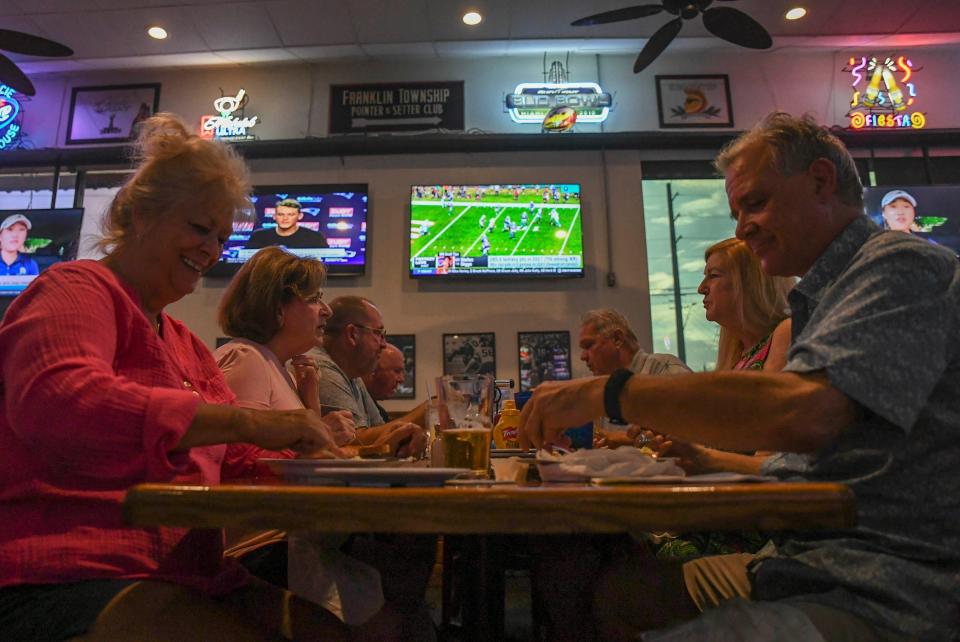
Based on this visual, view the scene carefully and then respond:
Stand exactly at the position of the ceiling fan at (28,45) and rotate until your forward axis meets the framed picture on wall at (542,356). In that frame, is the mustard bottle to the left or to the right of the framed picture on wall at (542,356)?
right

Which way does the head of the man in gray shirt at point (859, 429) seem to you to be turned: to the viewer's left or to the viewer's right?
to the viewer's left

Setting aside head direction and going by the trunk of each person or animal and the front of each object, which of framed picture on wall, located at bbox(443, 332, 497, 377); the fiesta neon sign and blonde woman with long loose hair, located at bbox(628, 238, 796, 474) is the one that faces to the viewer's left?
the blonde woman with long loose hair

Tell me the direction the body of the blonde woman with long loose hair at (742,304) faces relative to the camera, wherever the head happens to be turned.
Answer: to the viewer's left

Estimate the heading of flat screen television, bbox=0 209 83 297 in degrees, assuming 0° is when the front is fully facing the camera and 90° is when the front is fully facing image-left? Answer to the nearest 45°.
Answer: approximately 0°

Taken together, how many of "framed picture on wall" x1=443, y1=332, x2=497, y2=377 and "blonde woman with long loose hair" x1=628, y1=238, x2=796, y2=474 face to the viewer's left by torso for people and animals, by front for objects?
1

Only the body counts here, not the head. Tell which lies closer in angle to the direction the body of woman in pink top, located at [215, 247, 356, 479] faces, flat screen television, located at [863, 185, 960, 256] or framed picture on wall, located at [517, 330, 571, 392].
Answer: the flat screen television
